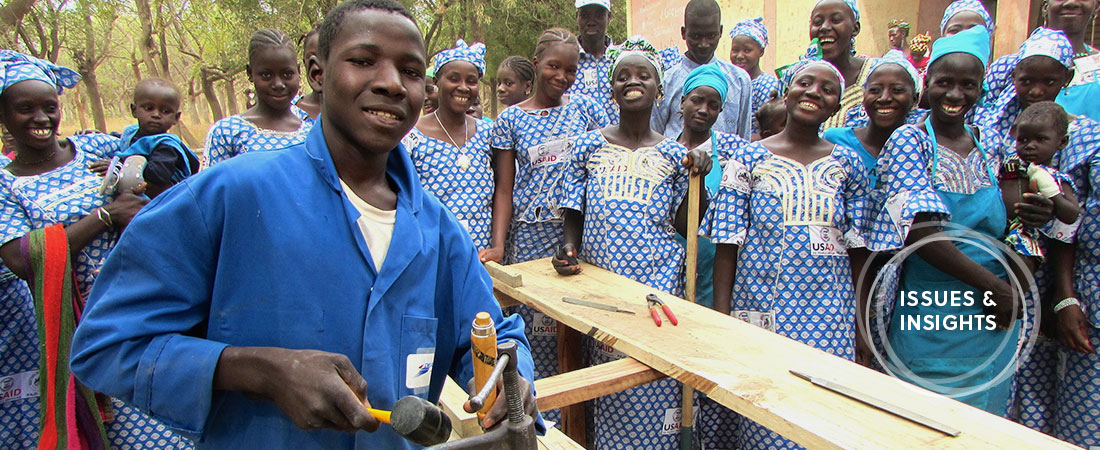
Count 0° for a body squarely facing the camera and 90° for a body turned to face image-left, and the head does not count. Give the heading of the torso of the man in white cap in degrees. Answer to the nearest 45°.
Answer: approximately 0°

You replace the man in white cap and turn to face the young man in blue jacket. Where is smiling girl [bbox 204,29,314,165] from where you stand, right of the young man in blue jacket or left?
right
